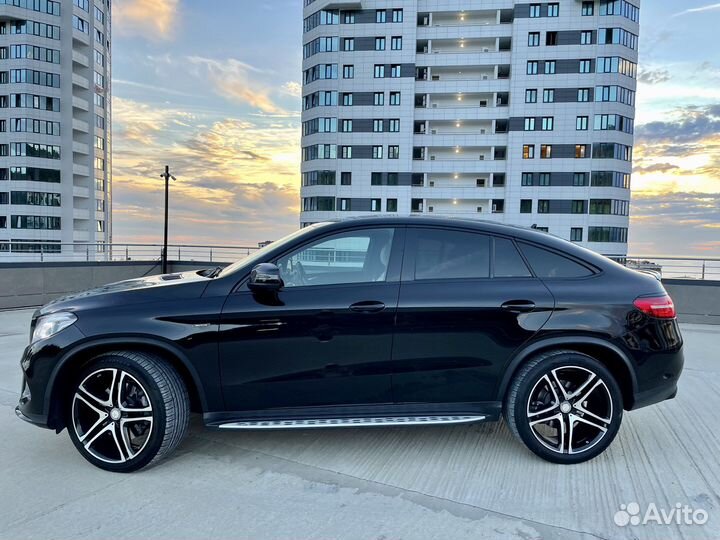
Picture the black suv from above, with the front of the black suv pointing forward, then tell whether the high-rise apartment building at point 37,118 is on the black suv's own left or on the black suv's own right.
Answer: on the black suv's own right

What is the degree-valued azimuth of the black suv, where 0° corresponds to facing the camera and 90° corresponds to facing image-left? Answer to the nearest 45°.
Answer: approximately 90°

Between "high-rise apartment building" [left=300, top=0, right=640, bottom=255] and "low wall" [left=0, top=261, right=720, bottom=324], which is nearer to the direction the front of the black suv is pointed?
the low wall

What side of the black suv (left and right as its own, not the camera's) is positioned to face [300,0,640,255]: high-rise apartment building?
right

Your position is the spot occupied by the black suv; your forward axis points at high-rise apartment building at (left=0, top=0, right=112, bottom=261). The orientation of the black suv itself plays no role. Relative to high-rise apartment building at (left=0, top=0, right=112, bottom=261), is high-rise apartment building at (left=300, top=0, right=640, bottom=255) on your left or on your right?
right
